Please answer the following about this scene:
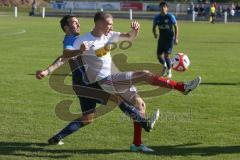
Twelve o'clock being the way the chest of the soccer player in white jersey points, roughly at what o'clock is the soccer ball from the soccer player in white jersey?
The soccer ball is roughly at 8 o'clock from the soccer player in white jersey.

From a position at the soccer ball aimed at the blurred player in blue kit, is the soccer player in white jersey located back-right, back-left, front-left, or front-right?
back-left

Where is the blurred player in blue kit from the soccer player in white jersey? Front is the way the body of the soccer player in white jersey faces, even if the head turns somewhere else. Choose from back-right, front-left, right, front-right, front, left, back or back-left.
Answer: back-left

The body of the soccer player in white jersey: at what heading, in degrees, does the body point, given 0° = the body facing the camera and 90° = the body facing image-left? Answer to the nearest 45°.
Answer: approximately 315°
